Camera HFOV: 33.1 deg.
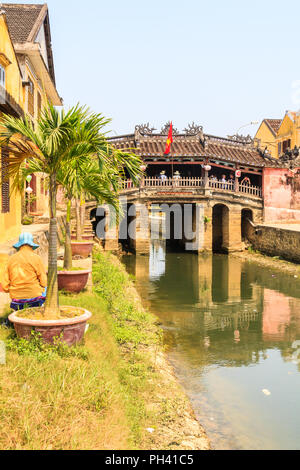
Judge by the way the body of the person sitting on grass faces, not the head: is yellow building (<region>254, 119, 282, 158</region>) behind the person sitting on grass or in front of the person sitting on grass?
in front

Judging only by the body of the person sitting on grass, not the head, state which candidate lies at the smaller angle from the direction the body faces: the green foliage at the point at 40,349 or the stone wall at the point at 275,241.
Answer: the stone wall

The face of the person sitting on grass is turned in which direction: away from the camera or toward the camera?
away from the camera

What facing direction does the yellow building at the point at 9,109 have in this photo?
to the viewer's right

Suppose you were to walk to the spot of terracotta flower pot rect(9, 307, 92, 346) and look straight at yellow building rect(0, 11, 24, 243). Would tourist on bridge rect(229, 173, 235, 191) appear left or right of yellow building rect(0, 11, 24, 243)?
right

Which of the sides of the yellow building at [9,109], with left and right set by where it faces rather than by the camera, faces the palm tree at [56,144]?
right

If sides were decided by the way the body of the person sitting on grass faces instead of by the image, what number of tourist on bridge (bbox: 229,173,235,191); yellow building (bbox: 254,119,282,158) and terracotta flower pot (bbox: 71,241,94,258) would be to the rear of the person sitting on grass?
0

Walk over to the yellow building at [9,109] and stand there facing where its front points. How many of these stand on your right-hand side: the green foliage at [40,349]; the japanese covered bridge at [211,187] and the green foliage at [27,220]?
1

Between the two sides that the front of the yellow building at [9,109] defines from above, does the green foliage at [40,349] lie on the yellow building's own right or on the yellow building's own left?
on the yellow building's own right
